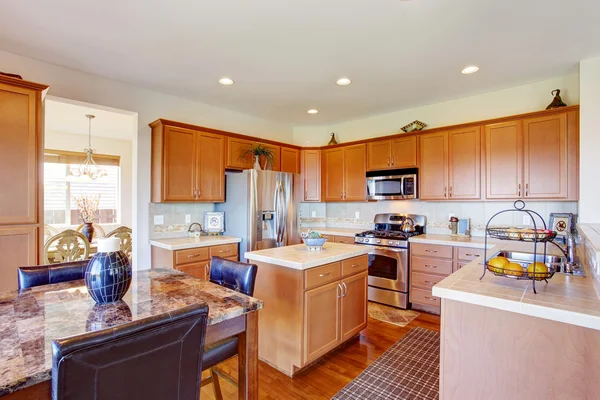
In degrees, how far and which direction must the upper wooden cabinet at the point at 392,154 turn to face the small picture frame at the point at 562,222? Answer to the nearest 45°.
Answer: approximately 135° to its left

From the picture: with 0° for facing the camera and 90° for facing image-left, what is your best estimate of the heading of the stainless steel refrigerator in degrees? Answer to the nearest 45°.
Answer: approximately 315°

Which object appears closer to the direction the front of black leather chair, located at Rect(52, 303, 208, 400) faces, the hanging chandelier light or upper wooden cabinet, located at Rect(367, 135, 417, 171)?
the hanging chandelier light

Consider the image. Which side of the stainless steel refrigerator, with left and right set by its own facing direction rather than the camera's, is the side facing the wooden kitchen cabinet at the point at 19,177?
right

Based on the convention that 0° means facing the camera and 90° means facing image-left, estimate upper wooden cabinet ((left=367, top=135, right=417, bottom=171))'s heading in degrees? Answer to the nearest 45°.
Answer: approximately 45°
